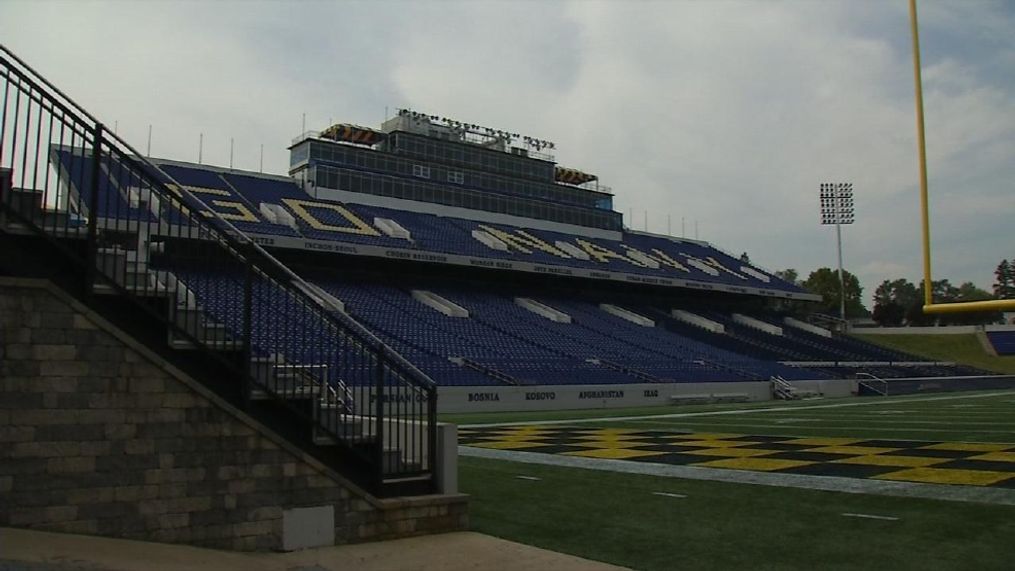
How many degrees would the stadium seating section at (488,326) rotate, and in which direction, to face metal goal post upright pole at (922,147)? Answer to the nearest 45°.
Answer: approximately 45° to its right

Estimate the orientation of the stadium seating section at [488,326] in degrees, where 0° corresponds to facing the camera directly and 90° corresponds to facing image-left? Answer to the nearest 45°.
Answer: approximately 315°

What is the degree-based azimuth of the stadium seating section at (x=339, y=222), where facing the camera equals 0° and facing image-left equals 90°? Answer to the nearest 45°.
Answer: approximately 315°

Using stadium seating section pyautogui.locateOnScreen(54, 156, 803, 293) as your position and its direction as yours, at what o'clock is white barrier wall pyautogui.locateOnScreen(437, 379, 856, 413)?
The white barrier wall is roughly at 12 o'clock from the stadium seating section.
